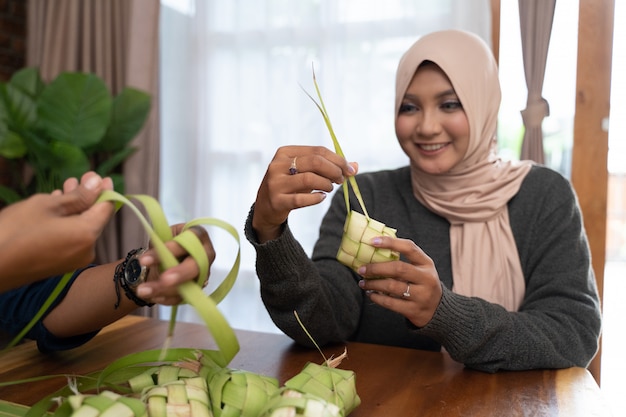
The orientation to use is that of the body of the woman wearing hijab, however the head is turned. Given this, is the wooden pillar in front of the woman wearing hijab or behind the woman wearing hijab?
behind

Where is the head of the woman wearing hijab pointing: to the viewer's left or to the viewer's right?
to the viewer's left

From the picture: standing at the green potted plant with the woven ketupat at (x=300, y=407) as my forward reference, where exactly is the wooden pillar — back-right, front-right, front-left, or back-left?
front-left

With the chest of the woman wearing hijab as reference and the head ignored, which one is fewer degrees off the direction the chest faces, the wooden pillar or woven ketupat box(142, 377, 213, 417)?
the woven ketupat

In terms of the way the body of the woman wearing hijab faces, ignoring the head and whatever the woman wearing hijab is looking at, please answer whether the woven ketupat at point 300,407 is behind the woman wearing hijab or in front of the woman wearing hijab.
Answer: in front

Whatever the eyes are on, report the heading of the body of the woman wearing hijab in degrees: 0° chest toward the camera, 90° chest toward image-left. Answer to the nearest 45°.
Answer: approximately 45°
